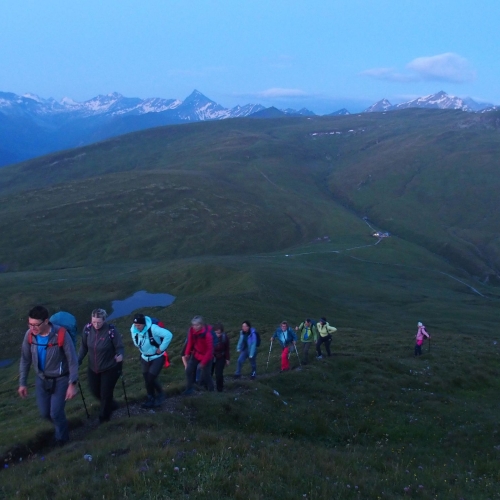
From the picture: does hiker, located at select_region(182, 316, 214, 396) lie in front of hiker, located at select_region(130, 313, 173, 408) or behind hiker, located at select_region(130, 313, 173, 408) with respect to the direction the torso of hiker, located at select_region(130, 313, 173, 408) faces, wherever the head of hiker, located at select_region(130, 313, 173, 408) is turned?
behind

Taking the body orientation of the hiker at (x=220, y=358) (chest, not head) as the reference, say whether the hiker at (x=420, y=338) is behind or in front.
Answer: behind

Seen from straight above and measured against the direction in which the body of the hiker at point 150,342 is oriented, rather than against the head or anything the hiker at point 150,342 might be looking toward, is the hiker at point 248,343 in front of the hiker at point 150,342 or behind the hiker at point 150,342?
behind

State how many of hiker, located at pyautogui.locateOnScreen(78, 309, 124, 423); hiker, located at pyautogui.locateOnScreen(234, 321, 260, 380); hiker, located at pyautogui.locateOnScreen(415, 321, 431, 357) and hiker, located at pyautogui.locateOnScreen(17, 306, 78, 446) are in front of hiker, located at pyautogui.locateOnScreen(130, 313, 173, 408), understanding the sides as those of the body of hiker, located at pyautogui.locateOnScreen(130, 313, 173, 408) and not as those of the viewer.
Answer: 2

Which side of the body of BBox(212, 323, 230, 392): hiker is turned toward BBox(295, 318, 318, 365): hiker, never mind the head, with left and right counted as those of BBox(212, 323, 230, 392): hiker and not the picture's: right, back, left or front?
back

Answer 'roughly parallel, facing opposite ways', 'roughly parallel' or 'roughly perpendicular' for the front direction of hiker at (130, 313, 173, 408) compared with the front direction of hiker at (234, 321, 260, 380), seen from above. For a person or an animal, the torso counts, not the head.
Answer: roughly parallel

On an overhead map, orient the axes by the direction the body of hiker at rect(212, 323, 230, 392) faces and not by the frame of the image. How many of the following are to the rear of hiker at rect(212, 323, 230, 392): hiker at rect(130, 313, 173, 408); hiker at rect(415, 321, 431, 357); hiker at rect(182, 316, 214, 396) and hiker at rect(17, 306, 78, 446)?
1

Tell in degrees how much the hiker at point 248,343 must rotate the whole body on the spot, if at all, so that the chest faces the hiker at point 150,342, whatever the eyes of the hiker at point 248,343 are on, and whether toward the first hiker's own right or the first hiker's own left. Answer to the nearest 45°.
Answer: approximately 45° to the first hiker's own left

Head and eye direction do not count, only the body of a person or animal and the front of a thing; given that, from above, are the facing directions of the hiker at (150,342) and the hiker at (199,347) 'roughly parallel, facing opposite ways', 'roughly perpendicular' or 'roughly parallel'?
roughly parallel

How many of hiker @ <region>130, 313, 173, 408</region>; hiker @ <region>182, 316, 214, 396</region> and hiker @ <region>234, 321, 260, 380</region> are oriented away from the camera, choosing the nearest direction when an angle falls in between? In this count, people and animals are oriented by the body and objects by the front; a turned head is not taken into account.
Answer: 0

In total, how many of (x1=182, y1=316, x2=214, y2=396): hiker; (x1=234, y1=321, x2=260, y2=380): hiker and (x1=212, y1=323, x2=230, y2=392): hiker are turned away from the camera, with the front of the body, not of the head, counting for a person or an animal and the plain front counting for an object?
0

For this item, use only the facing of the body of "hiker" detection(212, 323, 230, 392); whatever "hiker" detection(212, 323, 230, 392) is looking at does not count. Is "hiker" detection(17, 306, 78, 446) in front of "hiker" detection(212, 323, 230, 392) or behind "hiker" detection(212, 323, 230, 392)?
in front

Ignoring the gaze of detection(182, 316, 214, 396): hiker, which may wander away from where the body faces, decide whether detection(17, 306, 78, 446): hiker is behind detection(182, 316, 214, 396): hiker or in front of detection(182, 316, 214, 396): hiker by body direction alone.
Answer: in front

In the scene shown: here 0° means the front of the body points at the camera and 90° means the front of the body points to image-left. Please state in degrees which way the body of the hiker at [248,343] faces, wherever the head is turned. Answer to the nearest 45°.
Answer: approximately 45°

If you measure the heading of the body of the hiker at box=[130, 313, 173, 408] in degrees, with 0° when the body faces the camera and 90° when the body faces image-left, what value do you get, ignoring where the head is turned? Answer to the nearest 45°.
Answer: approximately 45°

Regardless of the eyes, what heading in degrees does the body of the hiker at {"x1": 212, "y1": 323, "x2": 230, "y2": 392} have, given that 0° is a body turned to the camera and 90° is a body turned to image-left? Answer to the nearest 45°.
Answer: approximately 45°

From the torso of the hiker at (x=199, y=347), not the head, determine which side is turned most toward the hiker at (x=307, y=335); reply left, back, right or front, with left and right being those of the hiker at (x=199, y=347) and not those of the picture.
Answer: back

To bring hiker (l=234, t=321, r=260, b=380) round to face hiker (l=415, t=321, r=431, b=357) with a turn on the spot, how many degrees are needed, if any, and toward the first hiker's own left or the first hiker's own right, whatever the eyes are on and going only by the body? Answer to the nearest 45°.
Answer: approximately 180°

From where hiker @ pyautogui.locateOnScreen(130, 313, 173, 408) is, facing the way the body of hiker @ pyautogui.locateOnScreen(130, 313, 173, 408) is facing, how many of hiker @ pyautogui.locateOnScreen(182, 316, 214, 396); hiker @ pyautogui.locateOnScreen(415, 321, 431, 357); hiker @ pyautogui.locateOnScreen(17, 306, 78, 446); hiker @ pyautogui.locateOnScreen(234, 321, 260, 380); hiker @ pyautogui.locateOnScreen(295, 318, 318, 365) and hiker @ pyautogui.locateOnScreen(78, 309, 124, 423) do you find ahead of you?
2

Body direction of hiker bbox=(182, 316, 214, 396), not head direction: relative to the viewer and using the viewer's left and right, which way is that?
facing the viewer and to the left of the viewer
